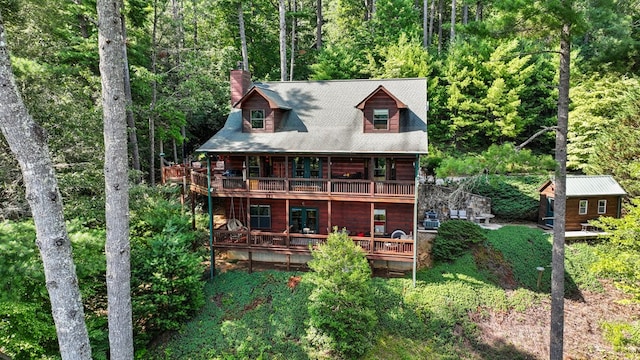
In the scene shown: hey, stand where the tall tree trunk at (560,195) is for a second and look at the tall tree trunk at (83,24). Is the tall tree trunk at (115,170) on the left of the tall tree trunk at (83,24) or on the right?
left

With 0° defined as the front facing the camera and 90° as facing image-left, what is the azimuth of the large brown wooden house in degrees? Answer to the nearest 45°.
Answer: approximately 0°

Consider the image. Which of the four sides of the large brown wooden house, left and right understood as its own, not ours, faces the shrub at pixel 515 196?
left

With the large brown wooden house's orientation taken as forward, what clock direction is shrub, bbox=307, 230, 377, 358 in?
The shrub is roughly at 12 o'clock from the large brown wooden house.

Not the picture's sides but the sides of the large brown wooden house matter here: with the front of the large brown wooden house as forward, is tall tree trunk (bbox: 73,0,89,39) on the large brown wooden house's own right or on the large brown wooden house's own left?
on the large brown wooden house's own right

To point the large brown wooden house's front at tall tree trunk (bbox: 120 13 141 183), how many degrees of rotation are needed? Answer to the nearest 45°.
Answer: approximately 90° to its right

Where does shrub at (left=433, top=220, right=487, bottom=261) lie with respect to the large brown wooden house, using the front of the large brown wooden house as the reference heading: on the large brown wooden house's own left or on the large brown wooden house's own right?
on the large brown wooden house's own left

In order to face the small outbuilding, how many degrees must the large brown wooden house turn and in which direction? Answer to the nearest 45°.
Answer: approximately 90° to its left
